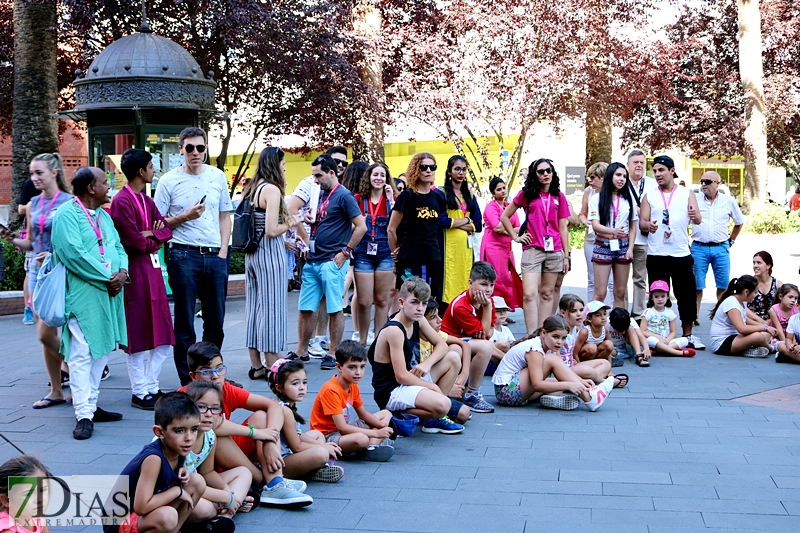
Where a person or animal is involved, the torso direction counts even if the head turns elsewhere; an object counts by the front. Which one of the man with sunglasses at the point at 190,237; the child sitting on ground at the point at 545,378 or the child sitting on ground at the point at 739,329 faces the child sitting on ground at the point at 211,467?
the man with sunglasses

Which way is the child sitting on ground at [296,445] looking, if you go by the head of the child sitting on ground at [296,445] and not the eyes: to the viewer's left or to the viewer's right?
to the viewer's right

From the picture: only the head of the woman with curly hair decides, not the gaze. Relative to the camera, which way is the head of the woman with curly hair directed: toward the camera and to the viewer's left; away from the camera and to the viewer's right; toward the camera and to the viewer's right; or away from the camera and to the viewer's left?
toward the camera and to the viewer's right
